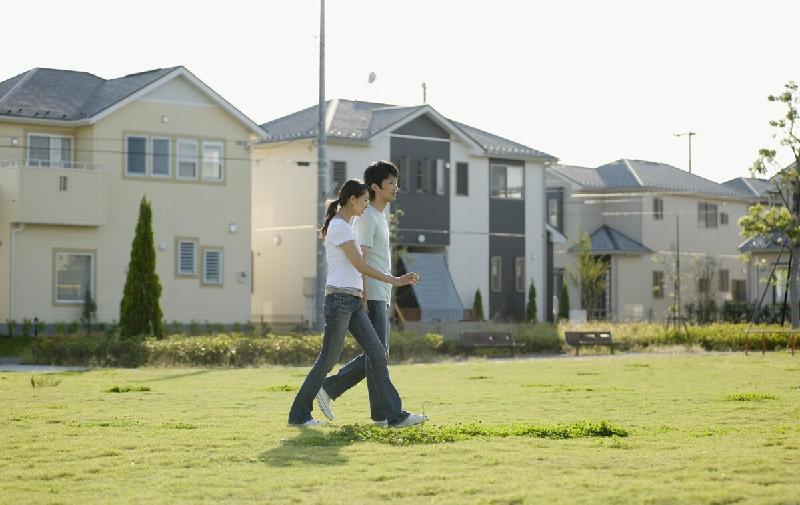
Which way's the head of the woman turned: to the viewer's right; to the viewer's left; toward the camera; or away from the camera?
to the viewer's right

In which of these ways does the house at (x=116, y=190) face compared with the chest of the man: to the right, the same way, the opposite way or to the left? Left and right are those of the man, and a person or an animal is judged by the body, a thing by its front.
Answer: to the right

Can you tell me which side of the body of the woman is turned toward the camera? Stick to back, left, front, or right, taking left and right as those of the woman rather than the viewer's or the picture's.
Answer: right

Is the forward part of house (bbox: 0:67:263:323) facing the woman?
yes

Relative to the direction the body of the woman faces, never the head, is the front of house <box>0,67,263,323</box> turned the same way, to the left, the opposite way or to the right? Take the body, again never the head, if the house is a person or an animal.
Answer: to the right

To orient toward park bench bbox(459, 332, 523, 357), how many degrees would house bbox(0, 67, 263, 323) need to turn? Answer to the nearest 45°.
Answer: approximately 45° to its left

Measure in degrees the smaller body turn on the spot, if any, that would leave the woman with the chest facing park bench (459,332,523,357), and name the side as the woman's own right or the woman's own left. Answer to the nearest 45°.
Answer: approximately 90° to the woman's own left

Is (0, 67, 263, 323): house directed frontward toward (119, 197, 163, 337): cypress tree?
yes

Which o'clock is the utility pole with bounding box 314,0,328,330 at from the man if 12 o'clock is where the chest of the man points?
The utility pole is roughly at 9 o'clock from the man.

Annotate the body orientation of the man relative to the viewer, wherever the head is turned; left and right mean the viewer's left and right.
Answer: facing to the right of the viewer

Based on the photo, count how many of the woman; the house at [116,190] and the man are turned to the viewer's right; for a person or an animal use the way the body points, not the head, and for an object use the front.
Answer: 2

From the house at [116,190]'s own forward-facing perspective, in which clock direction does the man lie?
The man is roughly at 12 o'clock from the house.

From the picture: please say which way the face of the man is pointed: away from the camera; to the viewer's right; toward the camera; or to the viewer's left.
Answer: to the viewer's right

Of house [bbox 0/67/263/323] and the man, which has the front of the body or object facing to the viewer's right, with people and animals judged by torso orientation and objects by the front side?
the man
